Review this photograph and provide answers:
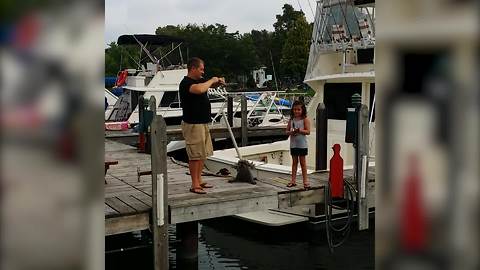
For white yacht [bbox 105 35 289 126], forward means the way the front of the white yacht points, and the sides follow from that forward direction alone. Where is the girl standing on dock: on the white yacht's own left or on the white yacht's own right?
on the white yacht's own right

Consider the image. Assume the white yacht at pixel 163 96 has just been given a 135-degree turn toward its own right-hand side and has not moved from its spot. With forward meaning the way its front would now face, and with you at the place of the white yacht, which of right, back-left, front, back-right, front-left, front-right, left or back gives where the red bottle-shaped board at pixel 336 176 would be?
front-left

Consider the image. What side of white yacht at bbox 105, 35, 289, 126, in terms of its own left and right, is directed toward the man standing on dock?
right

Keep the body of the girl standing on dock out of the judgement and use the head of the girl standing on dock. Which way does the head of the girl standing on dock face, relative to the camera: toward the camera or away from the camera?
toward the camera

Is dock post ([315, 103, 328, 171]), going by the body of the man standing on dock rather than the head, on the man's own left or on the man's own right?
on the man's own left

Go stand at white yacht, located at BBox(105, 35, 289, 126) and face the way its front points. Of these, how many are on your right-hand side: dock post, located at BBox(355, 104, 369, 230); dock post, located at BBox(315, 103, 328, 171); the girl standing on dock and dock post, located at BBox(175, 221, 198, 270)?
4

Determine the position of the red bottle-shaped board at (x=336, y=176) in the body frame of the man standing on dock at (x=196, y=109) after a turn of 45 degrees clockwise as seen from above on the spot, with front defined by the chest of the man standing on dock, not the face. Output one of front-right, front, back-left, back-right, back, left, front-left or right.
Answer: left

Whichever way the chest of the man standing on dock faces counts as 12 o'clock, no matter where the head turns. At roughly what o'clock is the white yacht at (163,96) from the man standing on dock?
The white yacht is roughly at 9 o'clock from the man standing on dock.

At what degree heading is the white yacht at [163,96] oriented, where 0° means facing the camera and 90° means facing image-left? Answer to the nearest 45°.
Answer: approximately 270°

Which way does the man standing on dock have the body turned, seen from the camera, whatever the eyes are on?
to the viewer's right

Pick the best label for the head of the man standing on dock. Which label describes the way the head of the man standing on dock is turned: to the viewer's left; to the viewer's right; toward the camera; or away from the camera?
to the viewer's right
